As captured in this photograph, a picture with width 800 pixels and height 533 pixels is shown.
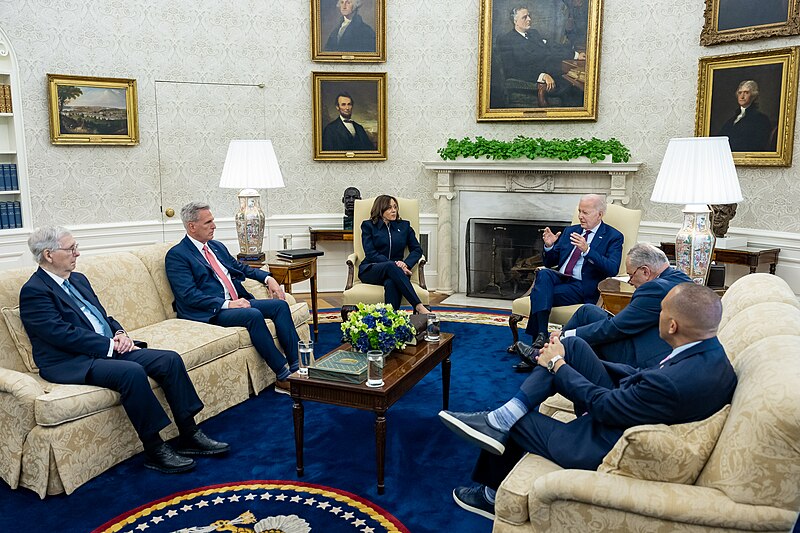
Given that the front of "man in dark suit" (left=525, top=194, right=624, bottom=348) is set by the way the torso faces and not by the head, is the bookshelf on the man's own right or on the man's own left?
on the man's own right

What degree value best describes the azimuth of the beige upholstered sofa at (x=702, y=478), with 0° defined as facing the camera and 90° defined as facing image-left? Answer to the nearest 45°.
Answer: approximately 90°

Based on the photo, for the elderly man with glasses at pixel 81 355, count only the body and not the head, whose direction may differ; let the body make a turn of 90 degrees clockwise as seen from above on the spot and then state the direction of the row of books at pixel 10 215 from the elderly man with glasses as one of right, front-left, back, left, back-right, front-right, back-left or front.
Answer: back-right

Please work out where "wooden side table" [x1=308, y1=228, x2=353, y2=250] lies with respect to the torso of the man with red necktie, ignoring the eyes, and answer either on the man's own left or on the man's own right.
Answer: on the man's own left

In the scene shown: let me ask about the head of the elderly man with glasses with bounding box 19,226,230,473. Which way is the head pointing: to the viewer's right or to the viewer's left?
to the viewer's right

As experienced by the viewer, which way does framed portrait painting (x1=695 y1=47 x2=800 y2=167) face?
facing the viewer and to the left of the viewer

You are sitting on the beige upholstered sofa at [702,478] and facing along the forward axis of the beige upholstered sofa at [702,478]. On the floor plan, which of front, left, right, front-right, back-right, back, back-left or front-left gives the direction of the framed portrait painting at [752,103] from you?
right

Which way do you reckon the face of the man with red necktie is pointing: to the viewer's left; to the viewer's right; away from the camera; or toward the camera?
to the viewer's right

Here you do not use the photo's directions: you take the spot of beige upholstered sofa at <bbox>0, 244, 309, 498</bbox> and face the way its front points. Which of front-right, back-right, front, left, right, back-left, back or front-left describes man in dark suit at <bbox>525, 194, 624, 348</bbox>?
front-left

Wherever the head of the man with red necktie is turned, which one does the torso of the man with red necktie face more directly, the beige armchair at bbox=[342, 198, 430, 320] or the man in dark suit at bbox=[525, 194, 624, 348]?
the man in dark suit

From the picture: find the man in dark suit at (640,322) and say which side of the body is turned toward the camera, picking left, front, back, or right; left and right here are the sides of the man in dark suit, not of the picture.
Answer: left

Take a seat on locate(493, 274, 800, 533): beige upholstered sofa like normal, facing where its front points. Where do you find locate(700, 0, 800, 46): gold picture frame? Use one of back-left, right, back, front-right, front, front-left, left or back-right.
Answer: right

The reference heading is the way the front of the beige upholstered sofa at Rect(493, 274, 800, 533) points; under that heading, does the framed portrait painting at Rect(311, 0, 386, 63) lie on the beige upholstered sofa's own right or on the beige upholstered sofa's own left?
on the beige upholstered sofa's own right

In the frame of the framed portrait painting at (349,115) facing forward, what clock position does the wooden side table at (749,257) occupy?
The wooden side table is roughly at 10 o'clock from the framed portrait painting.

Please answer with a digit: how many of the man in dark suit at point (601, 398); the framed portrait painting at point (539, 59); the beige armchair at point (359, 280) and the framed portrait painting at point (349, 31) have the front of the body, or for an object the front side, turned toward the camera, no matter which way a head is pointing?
3

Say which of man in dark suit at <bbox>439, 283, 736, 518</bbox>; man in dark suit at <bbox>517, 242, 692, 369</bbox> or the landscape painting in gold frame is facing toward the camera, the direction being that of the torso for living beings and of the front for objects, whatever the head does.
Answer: the landscape painting in gold frame

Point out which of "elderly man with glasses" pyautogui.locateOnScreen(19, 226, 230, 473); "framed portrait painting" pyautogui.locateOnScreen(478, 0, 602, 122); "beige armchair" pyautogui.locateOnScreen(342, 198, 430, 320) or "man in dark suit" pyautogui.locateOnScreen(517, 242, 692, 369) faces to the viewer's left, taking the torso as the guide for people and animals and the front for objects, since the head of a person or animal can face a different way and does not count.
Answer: the man in dark suit

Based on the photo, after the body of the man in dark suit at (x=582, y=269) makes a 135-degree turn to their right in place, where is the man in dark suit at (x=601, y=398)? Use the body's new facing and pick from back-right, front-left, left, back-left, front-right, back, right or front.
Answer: back
